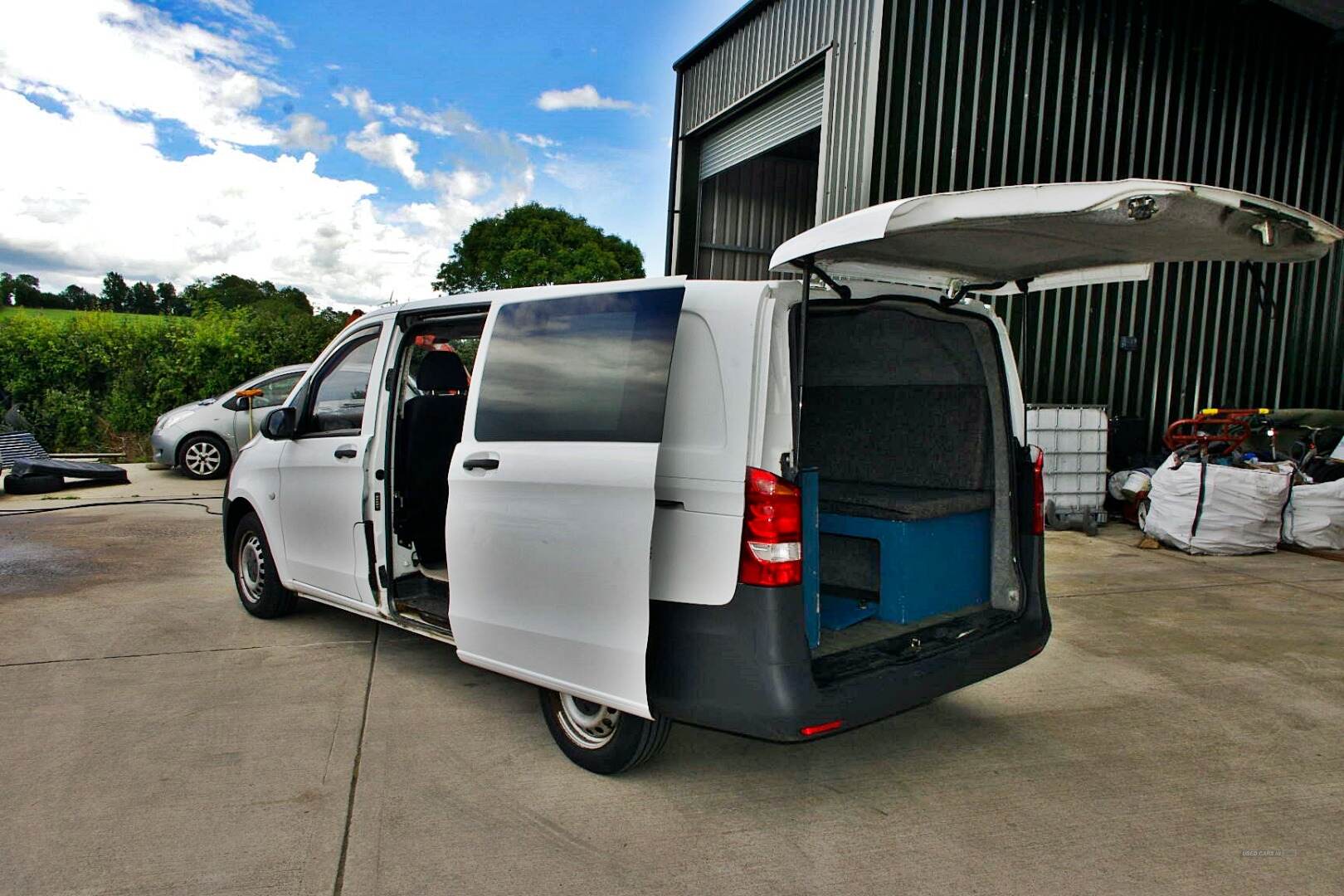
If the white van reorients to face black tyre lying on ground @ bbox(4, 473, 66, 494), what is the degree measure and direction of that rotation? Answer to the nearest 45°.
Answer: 0° — it already faces it

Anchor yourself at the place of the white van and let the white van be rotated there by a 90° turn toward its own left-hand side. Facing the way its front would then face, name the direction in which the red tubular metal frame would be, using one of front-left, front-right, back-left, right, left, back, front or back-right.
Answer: back

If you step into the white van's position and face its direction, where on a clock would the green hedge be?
The green hedge is roughly at 12 o'clock from the white van.

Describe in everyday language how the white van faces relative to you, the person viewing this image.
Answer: facing away from the viewer and to the left of the viewer

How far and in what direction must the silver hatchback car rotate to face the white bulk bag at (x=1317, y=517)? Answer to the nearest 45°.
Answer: approximately 135° to its left

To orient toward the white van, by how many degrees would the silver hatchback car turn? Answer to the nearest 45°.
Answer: approximately 90° to its left

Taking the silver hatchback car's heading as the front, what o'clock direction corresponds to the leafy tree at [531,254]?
The leafy tree is roughly at 4 o'clock from the silver hatchback car.

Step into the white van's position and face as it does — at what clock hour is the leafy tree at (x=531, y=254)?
The leafy tree is roughly at 1 o'clock from the white van.

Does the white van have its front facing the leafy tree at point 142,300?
yes

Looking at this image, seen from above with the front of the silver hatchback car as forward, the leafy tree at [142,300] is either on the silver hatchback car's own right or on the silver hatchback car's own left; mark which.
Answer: on the silver hatchback car's own right

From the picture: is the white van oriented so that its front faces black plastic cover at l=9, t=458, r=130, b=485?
yes

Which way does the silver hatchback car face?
to the viewer's left
